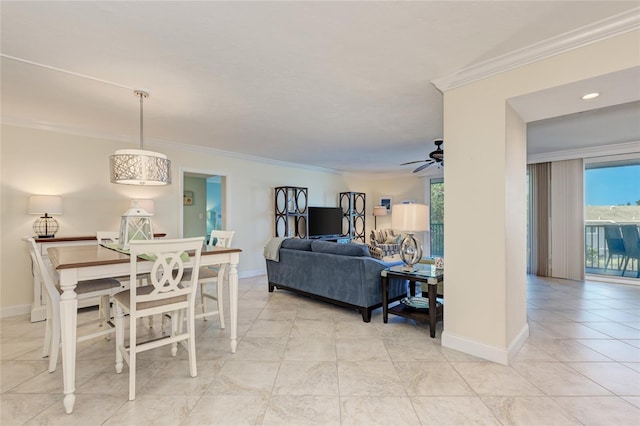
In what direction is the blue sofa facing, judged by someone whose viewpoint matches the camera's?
facing away from the viewer and to the right of the viewer

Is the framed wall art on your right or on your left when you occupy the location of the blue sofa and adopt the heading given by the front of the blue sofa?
on your left

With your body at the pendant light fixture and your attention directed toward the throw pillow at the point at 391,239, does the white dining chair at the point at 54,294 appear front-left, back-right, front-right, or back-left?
back-left

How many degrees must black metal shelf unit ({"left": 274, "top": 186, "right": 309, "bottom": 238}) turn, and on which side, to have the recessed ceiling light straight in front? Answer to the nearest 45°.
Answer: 0° — it already faces it

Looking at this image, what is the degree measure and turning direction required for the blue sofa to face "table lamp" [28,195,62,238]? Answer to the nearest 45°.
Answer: approximately 135° to its left

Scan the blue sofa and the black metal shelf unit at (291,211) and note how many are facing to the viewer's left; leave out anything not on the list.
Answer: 0

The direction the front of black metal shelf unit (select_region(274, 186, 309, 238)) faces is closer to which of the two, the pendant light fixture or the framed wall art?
the pendant light fixture

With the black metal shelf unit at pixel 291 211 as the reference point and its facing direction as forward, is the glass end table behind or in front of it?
in front

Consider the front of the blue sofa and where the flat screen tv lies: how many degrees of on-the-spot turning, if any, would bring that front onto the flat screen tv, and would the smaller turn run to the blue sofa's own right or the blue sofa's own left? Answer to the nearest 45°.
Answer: approximately 45° to the blue sofa's own left

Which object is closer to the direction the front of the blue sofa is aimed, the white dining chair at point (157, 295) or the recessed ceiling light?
the recessed ceiling light

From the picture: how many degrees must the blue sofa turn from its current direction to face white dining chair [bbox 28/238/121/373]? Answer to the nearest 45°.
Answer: approximately 180°

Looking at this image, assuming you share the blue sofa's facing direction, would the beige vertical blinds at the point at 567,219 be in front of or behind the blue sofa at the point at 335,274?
in front

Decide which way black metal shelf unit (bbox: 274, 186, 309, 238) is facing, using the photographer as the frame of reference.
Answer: facing the viewer and to the right of the viewer

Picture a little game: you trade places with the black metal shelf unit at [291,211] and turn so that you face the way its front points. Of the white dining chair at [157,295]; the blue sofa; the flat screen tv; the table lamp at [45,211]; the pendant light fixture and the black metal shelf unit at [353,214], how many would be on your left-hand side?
2
